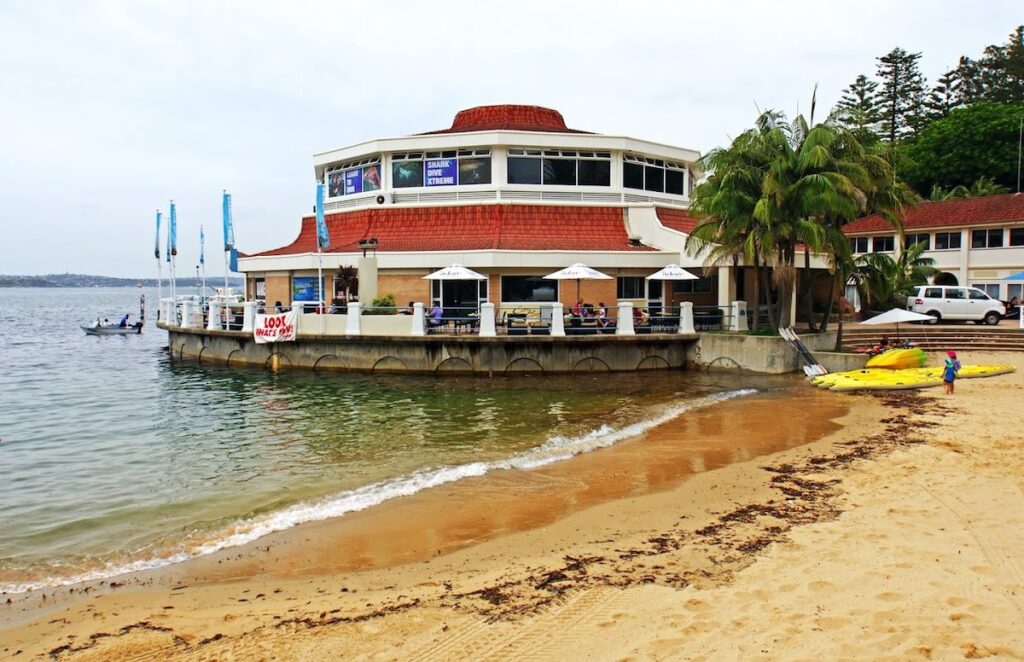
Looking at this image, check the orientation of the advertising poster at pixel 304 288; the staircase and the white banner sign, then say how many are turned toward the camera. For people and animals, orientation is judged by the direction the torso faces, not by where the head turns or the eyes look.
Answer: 3

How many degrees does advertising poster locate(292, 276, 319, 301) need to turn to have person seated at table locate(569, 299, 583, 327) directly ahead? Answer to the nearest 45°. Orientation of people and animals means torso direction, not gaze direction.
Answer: approximately 45° to its left

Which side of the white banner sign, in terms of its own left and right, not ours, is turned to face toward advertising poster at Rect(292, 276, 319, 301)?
back

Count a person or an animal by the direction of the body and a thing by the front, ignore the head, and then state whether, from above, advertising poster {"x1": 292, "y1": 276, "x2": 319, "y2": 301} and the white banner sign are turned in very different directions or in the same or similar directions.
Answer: same or similar directions

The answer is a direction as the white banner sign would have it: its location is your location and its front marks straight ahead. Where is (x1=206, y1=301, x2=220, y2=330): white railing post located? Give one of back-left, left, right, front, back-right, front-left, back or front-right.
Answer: back-right

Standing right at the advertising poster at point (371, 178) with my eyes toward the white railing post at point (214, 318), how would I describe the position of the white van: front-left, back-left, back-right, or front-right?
back-left

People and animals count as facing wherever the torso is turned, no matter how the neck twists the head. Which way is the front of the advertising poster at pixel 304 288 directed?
toward the camera

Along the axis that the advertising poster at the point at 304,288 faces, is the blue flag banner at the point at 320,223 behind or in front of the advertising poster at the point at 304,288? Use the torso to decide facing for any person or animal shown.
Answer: in front

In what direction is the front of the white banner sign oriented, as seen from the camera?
facing the viewer

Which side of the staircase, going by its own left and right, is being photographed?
front

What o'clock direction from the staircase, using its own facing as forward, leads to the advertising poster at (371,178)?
The advertising poster is roughly at 3 o'clock from the staircase.

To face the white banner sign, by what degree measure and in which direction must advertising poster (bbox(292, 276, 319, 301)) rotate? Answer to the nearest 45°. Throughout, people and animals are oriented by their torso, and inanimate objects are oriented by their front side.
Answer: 0° — it already faces it

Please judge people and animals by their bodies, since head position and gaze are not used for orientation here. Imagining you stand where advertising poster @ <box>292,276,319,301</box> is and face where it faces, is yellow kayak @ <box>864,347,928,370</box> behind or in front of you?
in front

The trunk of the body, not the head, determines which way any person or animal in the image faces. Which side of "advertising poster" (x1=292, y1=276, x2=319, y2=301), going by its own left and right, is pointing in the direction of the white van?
left

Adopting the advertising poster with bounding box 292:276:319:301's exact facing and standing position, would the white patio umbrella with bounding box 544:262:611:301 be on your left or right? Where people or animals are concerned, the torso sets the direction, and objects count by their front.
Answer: on your left
